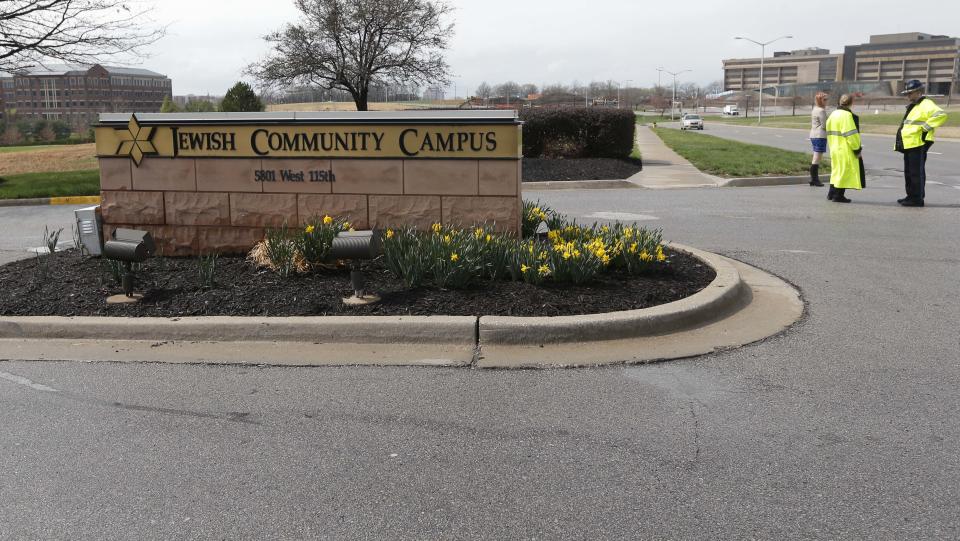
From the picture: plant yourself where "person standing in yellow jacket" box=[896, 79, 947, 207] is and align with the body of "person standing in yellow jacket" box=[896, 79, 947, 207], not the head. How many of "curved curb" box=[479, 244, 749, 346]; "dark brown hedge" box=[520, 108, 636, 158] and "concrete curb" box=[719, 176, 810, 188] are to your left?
1

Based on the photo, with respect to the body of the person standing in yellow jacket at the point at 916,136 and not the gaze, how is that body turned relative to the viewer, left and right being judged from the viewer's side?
facing to the left of the viewer

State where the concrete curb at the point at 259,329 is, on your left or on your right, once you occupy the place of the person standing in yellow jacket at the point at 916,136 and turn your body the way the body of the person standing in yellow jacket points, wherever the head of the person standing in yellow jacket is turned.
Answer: on your left

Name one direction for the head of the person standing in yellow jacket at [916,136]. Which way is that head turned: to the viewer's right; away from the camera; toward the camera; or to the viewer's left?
to the viewer's left

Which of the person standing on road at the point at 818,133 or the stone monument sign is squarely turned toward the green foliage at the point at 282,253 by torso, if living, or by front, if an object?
the stone monument sign

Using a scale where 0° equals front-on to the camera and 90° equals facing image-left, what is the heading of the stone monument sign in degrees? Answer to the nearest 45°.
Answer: approximately 0°
